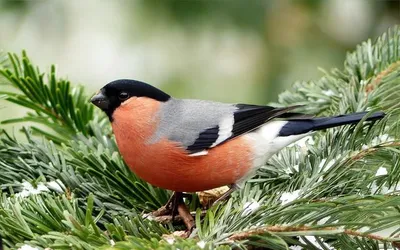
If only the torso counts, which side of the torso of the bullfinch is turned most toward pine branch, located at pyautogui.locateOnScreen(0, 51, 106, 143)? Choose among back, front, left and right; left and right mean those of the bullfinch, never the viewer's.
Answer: front

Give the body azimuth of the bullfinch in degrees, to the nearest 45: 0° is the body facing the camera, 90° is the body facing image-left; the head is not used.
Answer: approximately 90°
